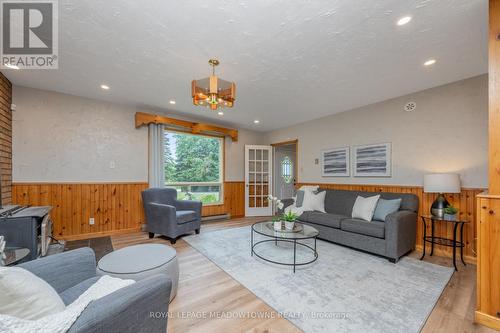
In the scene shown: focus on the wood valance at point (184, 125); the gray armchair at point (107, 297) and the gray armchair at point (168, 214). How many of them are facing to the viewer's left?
0

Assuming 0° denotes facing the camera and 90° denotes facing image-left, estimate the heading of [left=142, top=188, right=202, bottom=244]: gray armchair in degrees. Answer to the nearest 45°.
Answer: approximately 315°

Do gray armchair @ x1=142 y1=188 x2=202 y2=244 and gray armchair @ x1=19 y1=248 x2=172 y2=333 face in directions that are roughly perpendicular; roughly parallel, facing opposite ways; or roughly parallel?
roughly perpendicular

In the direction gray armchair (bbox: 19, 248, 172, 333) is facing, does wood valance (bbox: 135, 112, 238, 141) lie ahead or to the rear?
ahead

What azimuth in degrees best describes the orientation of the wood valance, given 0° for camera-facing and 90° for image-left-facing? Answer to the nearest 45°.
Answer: approximately 315°

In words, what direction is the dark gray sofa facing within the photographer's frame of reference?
facing the viewer and to the left of the viewer

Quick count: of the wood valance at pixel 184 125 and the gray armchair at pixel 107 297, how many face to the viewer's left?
0

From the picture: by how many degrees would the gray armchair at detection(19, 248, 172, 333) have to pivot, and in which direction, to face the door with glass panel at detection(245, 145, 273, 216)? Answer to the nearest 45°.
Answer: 0° — it already faces it

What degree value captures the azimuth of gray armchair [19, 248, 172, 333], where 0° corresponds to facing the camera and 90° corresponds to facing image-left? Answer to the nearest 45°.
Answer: approximately 225°

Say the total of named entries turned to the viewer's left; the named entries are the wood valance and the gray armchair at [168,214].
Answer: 0

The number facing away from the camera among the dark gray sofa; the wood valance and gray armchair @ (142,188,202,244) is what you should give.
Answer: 0
